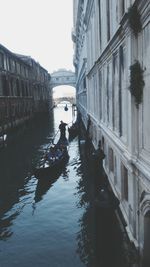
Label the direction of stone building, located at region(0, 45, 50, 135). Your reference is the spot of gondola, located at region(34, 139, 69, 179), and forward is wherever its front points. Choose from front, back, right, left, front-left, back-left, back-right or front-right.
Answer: back-right

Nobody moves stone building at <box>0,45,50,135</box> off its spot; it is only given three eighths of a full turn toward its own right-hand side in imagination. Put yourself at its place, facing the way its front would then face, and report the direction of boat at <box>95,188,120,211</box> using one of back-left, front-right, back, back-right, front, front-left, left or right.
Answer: left

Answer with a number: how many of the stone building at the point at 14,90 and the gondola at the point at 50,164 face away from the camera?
0

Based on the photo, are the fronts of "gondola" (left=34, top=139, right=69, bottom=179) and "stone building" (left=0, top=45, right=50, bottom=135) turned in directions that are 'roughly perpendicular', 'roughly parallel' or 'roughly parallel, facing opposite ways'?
roughly perpendicular

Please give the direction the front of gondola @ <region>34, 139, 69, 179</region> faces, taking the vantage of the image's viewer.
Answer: facing the viewer and to the left of the viewer

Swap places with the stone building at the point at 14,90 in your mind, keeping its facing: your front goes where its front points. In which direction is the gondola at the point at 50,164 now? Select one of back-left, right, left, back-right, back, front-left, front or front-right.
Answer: front-right

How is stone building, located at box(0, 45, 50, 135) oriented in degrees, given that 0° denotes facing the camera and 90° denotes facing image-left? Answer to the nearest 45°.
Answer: approximately 315°
